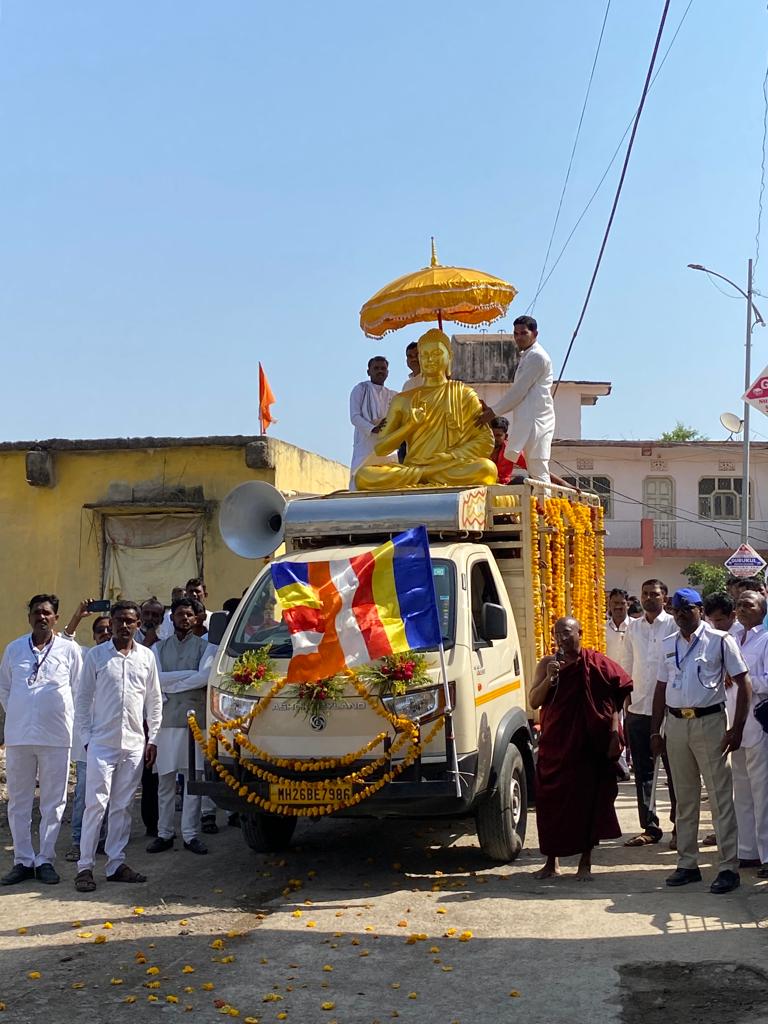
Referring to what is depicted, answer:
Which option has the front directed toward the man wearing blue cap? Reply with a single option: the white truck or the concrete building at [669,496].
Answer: the concrete building

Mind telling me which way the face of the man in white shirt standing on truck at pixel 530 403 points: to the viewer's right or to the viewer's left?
to the viewer's left

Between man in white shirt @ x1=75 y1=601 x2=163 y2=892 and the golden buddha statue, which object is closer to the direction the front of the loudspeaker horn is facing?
the man in white shirt

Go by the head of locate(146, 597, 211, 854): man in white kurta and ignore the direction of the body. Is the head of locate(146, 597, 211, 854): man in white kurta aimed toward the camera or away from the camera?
toward the camera

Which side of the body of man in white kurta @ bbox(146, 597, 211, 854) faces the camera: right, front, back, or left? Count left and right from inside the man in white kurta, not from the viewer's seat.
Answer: front

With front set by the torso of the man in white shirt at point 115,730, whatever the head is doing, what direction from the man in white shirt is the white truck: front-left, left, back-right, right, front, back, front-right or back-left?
left

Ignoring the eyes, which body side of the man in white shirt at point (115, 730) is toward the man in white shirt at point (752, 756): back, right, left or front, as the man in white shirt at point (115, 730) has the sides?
left

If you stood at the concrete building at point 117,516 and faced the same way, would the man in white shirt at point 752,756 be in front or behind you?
in front

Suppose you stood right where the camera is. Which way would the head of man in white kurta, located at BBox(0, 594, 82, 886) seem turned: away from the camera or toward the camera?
toward the camera

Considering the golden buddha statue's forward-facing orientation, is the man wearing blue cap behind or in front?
in front

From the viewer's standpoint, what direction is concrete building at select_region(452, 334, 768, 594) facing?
toward the camera

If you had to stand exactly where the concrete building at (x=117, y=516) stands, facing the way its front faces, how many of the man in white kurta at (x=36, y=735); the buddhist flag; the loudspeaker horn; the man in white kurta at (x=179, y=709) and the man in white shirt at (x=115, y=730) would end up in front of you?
5

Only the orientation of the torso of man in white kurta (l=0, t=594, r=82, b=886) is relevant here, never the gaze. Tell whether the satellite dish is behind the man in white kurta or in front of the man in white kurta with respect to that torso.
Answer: behind

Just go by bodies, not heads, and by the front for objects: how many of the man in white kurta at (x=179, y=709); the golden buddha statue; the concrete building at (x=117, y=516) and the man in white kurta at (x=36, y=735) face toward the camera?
4

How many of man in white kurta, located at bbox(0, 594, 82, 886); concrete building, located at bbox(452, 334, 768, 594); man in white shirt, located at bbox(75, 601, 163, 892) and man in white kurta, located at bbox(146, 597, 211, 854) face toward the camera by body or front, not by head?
4
